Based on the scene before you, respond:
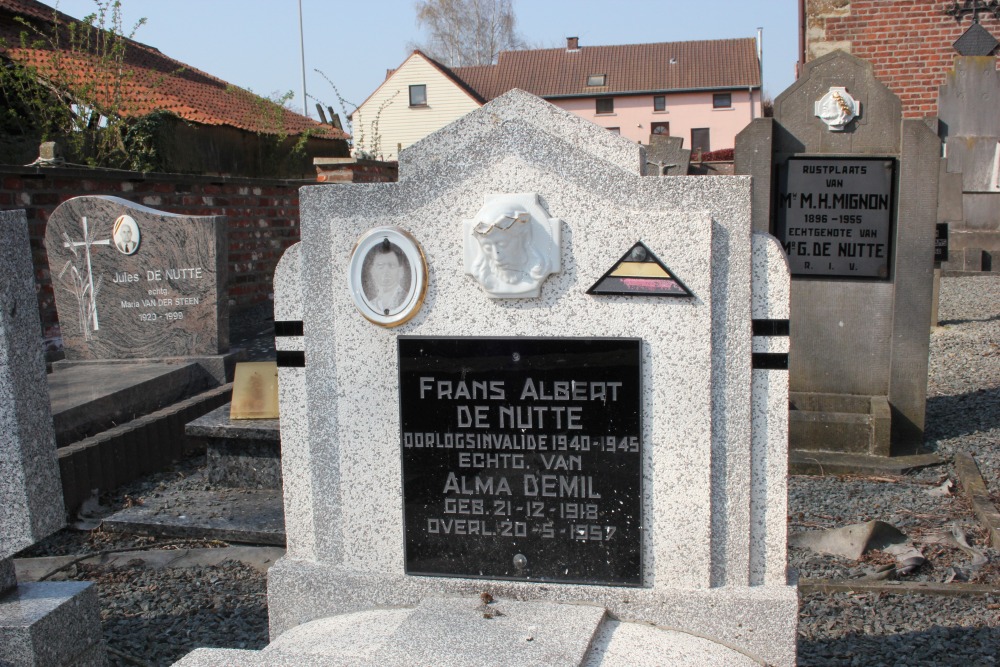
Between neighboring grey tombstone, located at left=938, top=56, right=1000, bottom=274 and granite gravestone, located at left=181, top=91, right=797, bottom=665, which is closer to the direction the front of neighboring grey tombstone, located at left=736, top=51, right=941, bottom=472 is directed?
the granite gravestone

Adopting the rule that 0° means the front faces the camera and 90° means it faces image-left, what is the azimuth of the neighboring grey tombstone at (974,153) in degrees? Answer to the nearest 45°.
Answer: approximately 0°

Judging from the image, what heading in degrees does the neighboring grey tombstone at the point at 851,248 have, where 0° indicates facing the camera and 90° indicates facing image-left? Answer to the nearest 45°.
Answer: approximately 0°

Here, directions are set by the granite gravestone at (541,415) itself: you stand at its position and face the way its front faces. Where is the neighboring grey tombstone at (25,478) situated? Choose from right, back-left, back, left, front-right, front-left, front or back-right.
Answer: right

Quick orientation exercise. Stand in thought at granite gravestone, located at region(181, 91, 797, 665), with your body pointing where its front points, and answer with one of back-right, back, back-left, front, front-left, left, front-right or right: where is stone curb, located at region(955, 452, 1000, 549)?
back-left

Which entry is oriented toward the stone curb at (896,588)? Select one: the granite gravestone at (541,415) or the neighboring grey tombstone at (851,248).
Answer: the neighboring grey tombstone

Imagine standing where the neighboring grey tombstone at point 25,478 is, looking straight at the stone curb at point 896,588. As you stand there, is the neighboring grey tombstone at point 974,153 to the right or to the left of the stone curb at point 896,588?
left

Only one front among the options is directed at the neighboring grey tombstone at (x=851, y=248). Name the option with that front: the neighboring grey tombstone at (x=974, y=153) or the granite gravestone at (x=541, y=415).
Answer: the neighboring grey tombstone at (x=974, y=153)

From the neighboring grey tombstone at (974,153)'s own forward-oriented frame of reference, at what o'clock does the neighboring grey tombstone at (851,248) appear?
the neighboring grey tombstone at (851,248) is roughly at 12 o'clock from the neighboring grey tombstone at (974,153).

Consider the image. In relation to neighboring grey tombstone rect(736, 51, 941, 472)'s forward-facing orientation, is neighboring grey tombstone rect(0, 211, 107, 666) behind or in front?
in front

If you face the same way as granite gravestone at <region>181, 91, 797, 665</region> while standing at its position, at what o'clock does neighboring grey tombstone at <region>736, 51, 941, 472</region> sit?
The neighboring grey tombstone is roughly at 7 o'clock from the granite gravestone.

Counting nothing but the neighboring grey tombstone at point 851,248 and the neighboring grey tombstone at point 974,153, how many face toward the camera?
2

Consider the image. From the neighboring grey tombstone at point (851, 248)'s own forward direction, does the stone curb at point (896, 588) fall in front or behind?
in front

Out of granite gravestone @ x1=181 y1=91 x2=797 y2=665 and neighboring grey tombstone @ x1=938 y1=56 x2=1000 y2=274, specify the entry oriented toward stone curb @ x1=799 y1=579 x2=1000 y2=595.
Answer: the neighboring grey tombstone

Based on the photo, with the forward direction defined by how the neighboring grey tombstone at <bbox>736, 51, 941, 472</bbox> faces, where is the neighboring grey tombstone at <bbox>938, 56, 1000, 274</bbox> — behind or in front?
behind

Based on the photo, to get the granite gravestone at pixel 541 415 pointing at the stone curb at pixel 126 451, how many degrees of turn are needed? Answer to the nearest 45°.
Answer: approximately 135° to its right
